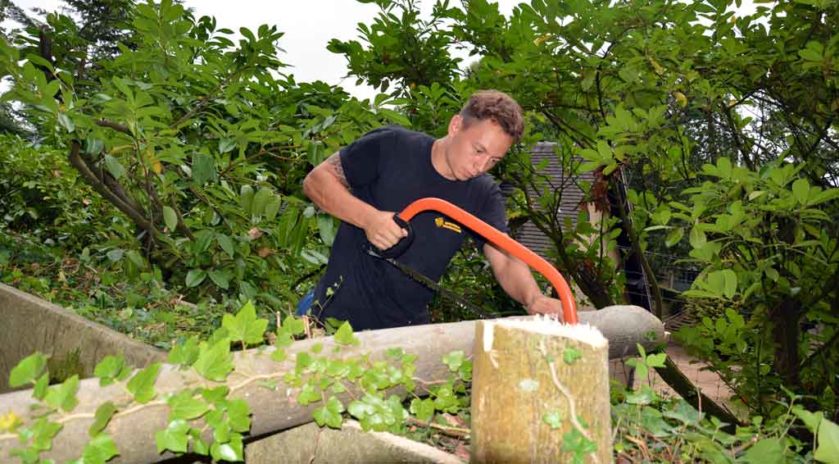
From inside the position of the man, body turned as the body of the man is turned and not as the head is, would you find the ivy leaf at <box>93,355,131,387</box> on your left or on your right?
on your right

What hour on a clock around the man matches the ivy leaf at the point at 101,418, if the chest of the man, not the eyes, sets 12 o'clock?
The ivy leaf is roughly at 2 o'clock from the man.

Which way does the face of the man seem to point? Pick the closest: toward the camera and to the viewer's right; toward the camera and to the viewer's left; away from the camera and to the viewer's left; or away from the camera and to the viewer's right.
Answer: toward the camera and to the viewer's right

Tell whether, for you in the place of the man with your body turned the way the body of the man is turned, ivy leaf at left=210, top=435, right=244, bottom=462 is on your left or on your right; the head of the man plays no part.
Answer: on your right

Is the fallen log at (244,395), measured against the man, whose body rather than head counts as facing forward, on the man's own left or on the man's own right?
on the man's own right

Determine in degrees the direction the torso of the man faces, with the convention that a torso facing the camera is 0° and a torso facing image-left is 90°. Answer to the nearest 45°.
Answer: approximately 315°

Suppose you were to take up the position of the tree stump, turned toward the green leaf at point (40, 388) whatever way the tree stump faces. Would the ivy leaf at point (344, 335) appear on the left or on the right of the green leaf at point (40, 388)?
right

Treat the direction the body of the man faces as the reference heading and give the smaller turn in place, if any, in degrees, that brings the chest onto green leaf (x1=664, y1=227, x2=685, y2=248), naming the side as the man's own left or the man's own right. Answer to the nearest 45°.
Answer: approximately 45° to the man's own left

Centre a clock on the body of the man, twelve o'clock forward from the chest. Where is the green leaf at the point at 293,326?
The green leaf is roughly at 2 o'clock from the man.

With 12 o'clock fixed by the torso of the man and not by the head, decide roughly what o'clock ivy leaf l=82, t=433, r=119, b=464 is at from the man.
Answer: The ivy leaf is roughly at 2 o'clock from the man.

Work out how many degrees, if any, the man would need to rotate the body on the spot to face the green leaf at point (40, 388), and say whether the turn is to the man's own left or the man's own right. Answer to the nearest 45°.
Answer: approximately 45° to the man's own right

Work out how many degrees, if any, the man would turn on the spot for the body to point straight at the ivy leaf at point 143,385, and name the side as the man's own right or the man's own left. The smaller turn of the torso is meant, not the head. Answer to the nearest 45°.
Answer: approximately 45° to the man's own right
